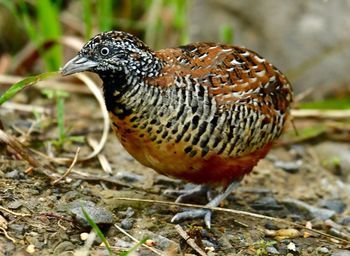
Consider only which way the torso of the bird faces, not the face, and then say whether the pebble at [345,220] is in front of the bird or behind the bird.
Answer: behind

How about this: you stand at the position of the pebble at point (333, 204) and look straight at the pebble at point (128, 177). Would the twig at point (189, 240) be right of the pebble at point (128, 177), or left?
left

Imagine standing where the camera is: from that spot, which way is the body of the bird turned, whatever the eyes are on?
to the viewer's left

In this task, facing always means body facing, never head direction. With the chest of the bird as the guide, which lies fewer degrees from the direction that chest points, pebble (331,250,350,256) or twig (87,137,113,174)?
the twig

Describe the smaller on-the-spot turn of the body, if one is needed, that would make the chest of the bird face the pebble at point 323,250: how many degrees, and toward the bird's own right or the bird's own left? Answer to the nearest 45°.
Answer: approximately 180°

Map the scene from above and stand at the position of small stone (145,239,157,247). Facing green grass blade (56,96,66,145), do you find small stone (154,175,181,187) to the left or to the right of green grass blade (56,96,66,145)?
right
